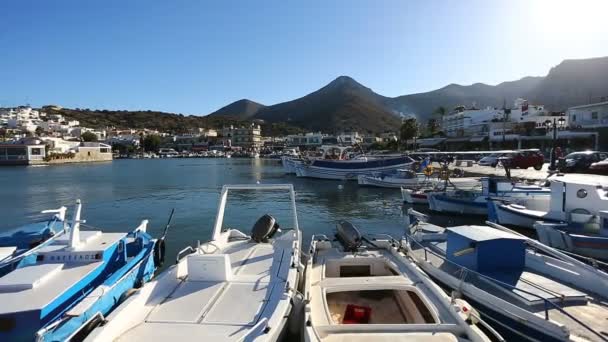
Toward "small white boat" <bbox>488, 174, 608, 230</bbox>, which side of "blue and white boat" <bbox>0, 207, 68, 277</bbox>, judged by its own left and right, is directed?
right

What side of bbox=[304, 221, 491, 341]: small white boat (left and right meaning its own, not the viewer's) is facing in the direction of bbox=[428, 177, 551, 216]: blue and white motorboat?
back

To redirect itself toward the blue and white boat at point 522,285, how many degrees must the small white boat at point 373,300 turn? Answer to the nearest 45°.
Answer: approximately 135° to its left

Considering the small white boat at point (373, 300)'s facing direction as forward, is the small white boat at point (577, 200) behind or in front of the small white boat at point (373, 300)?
behind

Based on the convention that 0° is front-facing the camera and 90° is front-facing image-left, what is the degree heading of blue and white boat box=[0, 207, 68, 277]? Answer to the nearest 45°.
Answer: approximately 225°

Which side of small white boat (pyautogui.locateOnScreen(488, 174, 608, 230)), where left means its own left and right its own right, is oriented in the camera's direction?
left

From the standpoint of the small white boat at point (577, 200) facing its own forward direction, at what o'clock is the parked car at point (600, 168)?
The parked car is roughly at 3 o'clock from the small white boat.

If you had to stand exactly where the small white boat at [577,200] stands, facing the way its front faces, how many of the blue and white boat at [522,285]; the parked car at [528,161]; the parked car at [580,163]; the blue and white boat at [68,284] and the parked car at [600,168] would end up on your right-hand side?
3

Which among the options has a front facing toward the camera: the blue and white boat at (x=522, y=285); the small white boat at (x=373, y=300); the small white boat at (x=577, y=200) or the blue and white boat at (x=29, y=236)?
the small white boat at (x=373, y=300)

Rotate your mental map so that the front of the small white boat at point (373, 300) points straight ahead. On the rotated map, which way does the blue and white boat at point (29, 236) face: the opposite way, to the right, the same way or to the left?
the opposite way
